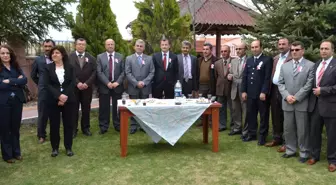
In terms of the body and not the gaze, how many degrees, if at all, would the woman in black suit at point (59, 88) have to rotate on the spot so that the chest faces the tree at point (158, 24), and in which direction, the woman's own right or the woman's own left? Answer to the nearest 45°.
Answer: approximately 135° to the woman's own left

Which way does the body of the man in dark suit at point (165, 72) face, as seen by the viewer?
toward the camera

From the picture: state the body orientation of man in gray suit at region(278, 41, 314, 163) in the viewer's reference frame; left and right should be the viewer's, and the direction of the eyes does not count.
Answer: facing the viewer and to the left of the viewer

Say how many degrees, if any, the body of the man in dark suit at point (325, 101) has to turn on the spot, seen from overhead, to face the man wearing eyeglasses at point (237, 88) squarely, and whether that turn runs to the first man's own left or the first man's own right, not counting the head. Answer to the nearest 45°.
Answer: approximately 90° to the first man's own right

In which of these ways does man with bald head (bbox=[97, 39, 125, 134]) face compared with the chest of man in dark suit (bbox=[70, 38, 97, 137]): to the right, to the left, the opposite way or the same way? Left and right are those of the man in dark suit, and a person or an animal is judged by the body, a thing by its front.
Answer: the same way

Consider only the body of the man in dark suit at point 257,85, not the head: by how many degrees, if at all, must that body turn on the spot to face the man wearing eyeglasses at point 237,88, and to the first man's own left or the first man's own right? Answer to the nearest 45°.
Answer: approximately 90° to the first man's own right

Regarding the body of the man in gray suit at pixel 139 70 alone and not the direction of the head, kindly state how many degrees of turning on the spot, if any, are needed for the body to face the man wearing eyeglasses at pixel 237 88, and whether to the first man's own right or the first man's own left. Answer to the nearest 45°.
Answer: approximately 90° to the first man's own left

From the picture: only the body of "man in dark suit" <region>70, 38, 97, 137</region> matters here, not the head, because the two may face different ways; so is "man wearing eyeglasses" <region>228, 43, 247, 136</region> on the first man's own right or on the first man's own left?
on the first man's own left

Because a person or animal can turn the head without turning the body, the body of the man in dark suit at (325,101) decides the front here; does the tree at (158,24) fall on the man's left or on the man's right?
on the man's right

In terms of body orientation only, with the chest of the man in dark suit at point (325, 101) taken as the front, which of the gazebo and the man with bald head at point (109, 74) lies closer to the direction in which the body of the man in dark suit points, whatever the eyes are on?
the man with bald head

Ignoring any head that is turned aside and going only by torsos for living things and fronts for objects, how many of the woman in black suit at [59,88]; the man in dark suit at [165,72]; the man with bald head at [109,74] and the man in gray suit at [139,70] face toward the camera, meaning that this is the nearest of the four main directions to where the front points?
4

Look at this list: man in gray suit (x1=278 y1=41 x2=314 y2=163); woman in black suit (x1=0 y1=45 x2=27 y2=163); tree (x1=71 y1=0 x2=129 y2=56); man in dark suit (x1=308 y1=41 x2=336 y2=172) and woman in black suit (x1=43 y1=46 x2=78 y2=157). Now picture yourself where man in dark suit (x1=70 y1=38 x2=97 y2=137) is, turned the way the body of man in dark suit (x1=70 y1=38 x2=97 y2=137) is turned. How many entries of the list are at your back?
1

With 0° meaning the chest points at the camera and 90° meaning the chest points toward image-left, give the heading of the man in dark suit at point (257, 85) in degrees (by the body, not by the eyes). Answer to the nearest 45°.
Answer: approximately 45°

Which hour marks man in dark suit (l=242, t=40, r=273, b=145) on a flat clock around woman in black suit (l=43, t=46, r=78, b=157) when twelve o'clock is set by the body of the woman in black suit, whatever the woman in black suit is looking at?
The man in dark suit is roughly at 9 o'clock from the woman in black suit.

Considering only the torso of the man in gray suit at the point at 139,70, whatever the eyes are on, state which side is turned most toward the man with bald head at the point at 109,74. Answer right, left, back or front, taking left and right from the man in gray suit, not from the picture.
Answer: right

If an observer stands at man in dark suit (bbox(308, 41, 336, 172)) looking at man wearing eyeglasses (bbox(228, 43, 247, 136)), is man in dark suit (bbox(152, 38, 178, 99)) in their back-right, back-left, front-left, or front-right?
front-left

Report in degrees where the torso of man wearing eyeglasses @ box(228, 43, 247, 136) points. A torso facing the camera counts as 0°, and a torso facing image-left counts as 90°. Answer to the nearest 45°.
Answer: approximately 45°

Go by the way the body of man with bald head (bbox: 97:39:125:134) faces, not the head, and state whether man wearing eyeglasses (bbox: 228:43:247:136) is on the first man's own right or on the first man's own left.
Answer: on the first man's own left

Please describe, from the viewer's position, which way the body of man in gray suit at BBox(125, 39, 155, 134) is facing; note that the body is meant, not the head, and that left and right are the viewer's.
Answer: facing the viewer

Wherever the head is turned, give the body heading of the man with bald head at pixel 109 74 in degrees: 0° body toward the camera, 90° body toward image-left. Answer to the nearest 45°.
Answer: approximately 0°
